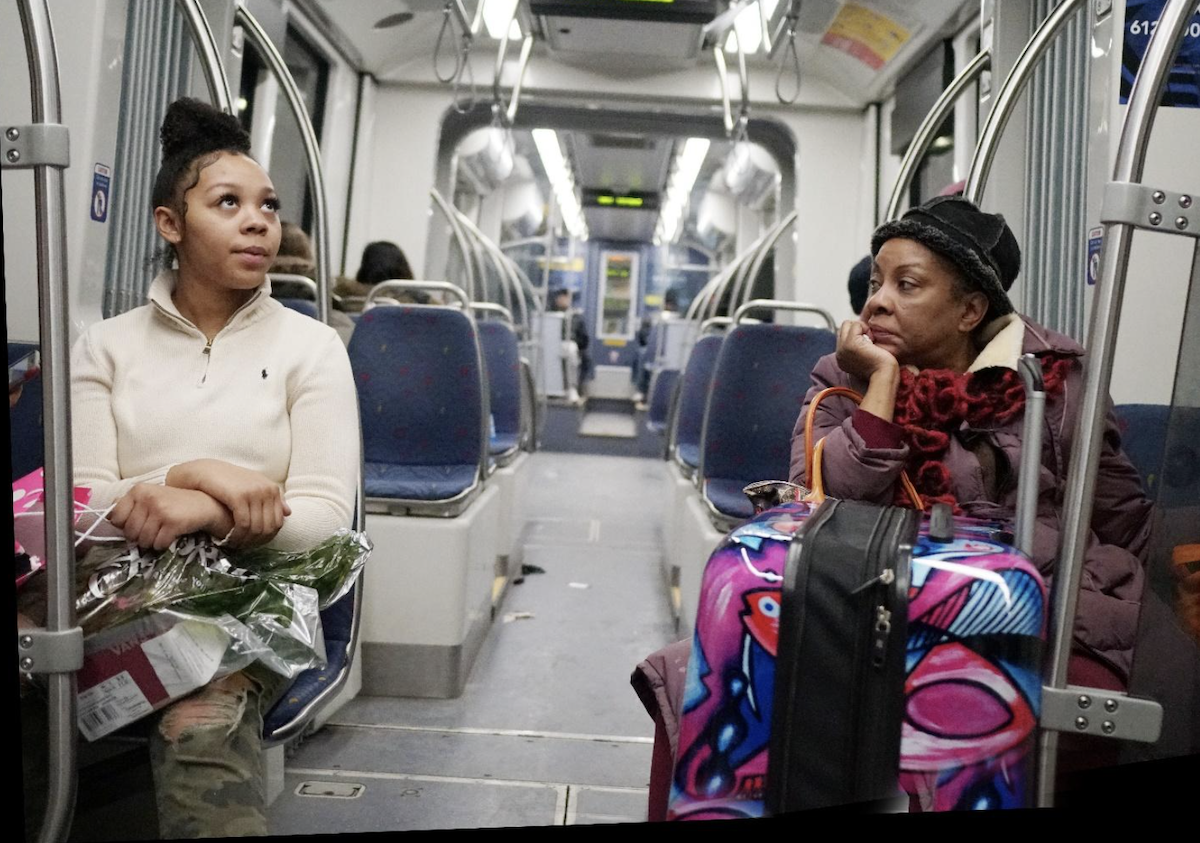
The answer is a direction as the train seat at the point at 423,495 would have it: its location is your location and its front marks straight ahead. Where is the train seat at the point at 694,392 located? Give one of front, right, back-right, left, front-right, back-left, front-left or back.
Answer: back-left

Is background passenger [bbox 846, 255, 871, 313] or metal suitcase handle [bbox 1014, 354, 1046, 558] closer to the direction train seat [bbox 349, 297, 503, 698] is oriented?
the metal suitcase handle

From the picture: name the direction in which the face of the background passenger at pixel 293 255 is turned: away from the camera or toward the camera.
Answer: away from the camera

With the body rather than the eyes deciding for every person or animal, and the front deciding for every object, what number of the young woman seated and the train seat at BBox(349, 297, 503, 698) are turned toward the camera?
2

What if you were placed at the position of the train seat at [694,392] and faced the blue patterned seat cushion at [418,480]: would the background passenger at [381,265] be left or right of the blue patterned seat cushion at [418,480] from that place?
right

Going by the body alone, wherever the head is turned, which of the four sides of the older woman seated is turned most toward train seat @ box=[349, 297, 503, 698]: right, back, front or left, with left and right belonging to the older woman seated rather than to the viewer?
right

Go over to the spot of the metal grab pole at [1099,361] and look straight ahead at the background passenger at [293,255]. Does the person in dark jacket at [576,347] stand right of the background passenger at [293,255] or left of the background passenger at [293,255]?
right

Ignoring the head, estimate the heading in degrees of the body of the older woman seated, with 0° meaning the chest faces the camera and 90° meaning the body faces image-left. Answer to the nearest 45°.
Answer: approximately 45°

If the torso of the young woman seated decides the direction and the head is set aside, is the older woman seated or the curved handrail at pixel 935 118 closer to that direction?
the older woman seated

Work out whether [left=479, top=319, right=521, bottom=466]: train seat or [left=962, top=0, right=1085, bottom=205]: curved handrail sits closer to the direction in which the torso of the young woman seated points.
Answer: the curved handrail

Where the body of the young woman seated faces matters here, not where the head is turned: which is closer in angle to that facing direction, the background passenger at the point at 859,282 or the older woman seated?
the older woman seated
